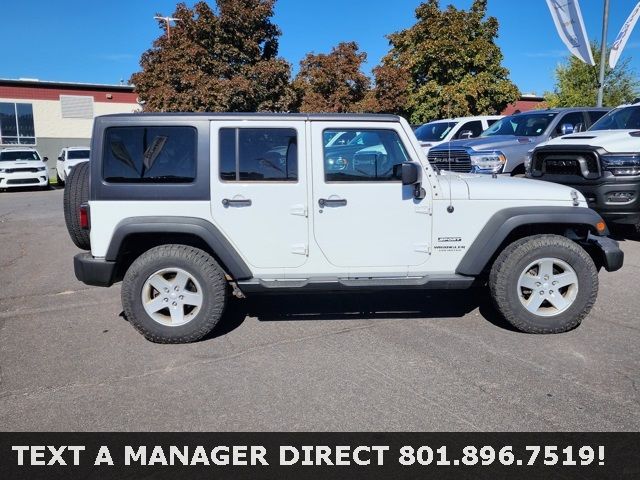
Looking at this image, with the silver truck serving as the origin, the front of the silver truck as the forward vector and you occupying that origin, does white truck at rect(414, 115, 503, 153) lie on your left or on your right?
on your right

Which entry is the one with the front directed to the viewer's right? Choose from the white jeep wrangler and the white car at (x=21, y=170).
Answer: the white jeep wrangler

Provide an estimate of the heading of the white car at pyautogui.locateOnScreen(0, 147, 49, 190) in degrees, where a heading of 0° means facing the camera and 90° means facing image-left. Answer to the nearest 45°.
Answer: approximately 0°

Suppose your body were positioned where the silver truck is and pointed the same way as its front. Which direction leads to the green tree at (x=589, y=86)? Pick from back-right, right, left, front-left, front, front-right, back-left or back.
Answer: back-right

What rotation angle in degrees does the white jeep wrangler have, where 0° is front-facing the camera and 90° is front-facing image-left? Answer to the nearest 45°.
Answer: approximately 270°

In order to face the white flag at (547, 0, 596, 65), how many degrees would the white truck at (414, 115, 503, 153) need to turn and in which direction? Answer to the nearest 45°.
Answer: approximately 180°

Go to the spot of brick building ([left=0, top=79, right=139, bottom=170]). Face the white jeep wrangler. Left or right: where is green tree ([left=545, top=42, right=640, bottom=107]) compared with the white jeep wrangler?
left

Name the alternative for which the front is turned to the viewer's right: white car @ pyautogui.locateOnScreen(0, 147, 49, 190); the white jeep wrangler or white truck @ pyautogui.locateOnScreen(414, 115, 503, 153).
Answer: the white jeep wrangler

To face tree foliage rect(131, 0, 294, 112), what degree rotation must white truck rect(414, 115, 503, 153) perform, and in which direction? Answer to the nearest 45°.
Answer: approximately 90° to its right

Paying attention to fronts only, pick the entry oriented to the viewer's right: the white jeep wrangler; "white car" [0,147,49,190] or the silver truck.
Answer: the white jeep wrangler

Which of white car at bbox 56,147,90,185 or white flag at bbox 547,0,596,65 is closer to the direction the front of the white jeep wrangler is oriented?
the white flag

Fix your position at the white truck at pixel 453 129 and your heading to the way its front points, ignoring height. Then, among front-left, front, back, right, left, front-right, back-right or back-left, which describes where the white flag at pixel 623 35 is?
back

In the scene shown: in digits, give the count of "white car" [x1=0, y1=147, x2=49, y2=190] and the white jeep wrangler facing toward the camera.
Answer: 1

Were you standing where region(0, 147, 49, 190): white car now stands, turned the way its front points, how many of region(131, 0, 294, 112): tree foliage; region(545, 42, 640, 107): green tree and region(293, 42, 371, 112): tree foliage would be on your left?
3
